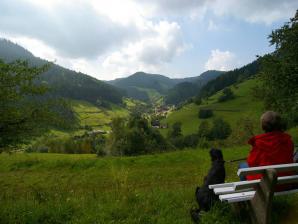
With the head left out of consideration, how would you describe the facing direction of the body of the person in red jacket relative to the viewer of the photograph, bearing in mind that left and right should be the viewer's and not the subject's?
facing away from the viewer and to the left of the viewer

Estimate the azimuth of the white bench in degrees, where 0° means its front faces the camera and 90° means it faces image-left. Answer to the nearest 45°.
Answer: approximately 135°
